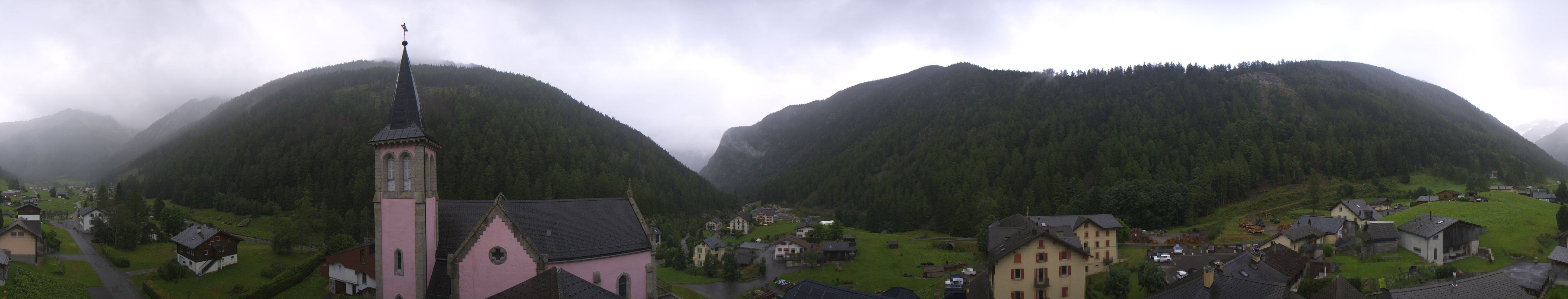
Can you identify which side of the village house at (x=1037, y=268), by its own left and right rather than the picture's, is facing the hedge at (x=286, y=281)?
front

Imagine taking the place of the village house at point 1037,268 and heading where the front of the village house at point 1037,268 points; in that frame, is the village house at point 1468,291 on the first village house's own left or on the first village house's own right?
on the first village house's own left

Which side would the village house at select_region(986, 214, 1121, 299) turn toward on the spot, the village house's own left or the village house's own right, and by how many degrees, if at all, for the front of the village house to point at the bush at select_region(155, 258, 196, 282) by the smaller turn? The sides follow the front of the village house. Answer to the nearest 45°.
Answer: approximately 90° to the village house's own right

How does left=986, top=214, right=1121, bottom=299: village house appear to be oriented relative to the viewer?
toward the camera

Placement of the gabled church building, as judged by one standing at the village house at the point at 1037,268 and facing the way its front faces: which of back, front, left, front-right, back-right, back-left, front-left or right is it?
front-right
